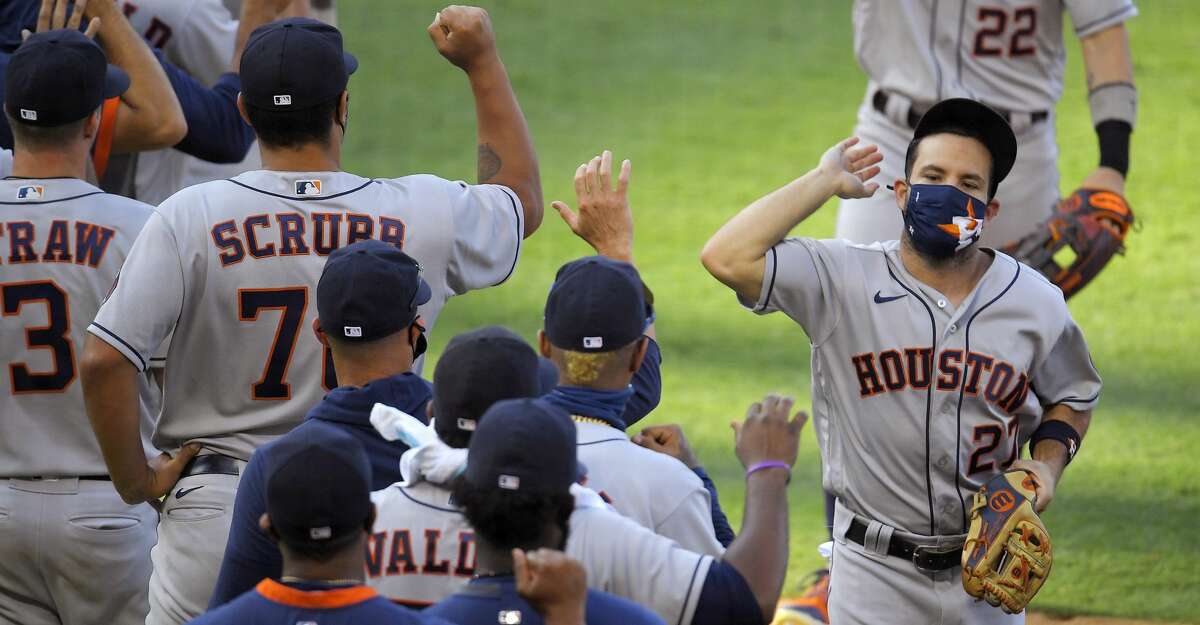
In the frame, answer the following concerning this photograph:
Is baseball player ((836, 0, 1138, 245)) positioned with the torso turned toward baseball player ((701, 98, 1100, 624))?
yes

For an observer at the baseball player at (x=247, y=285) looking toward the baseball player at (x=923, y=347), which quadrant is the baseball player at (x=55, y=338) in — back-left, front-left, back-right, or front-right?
back-left

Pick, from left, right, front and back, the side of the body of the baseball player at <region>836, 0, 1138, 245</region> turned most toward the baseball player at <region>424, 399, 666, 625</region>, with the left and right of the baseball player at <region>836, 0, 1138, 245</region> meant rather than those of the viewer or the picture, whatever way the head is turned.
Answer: front

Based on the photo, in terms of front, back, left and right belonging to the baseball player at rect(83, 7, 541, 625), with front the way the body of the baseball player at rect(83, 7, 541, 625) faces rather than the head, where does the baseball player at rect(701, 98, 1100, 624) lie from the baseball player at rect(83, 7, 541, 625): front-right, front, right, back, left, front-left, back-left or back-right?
right

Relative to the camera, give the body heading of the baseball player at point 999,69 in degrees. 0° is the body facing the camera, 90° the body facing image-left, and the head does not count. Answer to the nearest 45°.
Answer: approximately 0°

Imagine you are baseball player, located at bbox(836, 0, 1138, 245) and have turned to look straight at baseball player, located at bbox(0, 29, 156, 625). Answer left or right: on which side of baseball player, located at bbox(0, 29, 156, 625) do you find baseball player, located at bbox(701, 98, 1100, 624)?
left

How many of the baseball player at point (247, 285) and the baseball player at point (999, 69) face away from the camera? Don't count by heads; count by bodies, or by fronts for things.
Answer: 1

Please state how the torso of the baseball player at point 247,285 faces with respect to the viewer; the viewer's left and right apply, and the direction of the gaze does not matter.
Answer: facing away from the viewer

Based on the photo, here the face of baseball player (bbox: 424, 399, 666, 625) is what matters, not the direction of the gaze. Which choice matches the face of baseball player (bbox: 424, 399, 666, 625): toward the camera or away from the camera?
away from the camera

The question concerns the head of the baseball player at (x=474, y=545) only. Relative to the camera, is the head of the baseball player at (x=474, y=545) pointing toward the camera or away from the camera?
away from the camera

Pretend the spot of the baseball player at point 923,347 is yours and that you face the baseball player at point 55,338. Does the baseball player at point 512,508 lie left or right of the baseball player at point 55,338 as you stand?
left

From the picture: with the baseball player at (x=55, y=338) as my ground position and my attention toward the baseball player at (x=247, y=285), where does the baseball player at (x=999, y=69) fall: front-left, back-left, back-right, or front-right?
front-left

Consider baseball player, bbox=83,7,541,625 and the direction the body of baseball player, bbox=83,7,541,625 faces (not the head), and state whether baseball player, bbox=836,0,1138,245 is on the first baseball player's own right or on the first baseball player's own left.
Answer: on the first baseball player's own right

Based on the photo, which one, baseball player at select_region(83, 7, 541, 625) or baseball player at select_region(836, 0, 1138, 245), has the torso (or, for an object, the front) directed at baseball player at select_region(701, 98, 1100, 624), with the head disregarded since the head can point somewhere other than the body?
baseball player at select_region(836, 0, 1138, 245)
